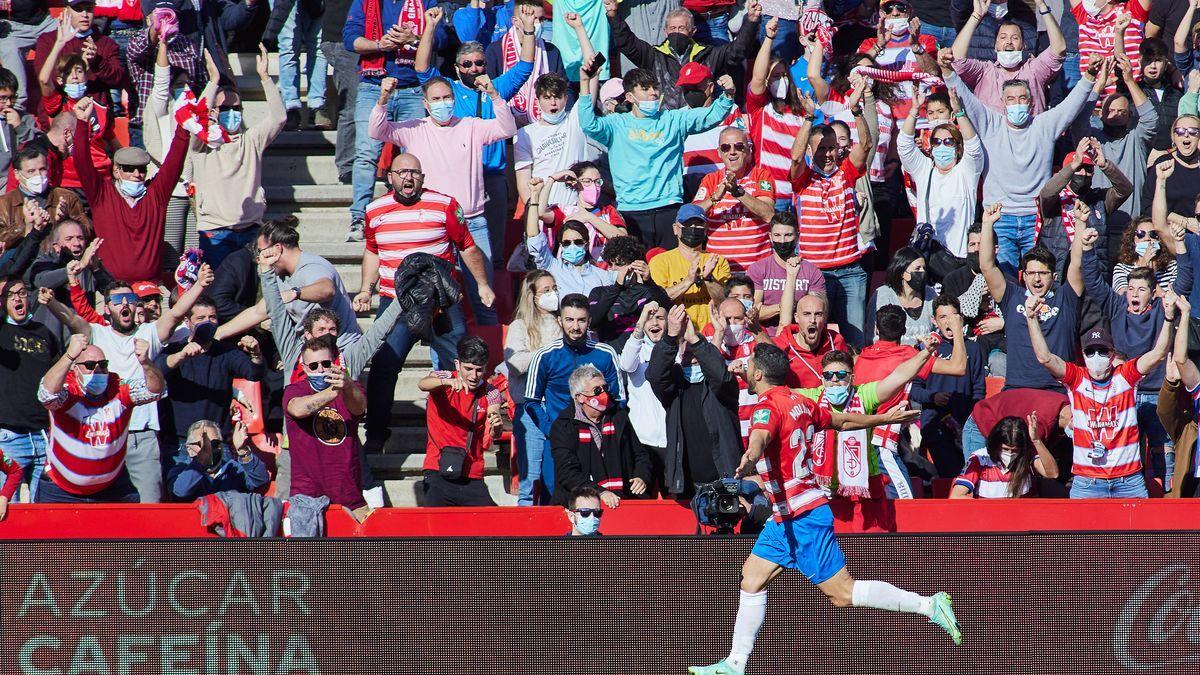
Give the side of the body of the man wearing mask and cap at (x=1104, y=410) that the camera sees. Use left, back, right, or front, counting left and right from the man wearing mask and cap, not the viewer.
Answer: front

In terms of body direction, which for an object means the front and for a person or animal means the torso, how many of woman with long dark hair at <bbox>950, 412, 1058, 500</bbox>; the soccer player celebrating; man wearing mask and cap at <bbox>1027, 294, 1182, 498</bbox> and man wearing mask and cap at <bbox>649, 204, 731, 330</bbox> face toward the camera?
3

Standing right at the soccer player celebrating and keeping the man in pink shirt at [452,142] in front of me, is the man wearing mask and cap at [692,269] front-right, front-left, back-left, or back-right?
front-right

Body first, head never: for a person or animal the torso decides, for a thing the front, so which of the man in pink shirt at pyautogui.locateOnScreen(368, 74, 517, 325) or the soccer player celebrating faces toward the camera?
the man in pink shirt

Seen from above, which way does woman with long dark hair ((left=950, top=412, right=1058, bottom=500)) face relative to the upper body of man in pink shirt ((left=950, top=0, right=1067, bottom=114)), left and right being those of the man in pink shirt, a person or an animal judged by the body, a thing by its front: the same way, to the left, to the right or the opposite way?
the same way

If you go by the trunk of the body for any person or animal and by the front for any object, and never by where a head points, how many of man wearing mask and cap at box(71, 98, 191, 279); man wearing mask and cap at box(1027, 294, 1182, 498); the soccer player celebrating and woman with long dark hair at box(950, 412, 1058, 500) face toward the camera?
3

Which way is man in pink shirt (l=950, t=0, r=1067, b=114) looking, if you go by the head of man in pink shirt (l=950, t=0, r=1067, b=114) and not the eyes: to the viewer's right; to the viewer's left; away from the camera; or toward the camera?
toward the camera

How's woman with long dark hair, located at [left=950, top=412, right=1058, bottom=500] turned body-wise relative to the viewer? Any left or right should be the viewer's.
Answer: facing the viewer

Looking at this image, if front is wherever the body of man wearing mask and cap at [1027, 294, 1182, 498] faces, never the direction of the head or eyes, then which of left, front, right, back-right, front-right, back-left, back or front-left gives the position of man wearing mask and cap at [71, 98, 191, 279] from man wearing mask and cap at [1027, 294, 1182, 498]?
right

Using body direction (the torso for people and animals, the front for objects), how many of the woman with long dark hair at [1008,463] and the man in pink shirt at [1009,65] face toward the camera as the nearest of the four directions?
2

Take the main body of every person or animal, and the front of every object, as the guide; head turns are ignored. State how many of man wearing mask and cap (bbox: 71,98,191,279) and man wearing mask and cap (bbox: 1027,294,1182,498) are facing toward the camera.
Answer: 2

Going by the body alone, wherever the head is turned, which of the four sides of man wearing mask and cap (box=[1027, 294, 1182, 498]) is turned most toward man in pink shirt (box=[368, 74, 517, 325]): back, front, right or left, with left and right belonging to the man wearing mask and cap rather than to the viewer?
right

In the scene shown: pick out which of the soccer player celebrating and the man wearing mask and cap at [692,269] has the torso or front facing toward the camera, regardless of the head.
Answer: the man wearing mask and cap

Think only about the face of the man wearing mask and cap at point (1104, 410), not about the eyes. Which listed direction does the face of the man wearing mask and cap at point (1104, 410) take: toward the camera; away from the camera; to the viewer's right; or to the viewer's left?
toward the camera

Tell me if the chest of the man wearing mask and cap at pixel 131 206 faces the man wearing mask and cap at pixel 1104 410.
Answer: no

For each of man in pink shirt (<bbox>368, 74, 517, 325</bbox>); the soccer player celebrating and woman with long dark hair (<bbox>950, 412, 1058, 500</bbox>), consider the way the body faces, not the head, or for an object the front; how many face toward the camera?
2

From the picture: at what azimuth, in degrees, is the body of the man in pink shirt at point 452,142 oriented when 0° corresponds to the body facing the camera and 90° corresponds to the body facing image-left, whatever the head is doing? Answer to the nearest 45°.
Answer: approximately 0°

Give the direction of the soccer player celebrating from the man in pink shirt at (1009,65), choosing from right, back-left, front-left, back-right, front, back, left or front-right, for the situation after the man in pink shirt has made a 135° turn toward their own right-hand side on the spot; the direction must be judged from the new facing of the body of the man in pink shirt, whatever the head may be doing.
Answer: back-left
